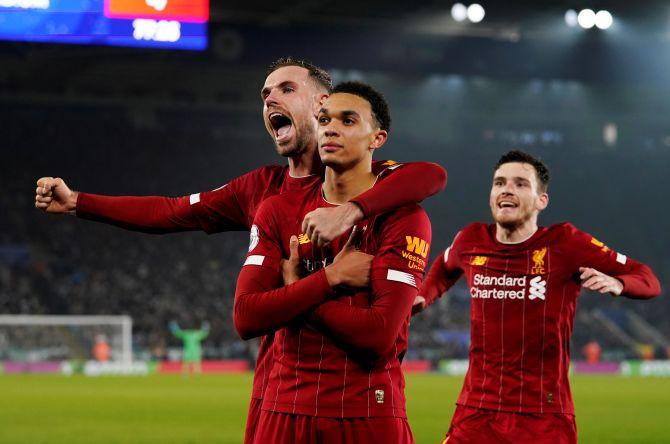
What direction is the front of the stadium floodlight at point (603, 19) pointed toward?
toward the camera

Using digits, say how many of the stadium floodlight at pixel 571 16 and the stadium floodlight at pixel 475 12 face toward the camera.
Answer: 2

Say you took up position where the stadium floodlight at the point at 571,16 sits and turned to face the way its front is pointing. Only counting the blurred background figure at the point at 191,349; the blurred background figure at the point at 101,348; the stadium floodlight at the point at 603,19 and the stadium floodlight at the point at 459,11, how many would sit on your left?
1

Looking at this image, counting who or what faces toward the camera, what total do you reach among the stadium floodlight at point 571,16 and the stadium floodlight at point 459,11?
2

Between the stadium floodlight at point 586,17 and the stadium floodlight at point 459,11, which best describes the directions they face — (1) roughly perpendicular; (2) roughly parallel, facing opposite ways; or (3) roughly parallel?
roughly parallel

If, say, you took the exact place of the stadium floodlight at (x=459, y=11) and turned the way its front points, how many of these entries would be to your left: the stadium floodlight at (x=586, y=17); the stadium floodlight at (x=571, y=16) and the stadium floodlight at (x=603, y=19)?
3

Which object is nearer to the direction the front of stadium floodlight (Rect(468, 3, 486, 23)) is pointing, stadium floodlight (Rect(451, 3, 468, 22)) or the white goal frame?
the white goal frame

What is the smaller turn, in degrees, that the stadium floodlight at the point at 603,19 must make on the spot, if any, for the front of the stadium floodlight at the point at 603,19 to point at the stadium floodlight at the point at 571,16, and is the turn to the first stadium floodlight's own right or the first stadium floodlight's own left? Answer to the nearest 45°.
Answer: approximately 90° to the first stadium floodlight's own right

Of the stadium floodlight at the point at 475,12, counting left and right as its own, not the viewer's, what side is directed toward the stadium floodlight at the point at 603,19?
left

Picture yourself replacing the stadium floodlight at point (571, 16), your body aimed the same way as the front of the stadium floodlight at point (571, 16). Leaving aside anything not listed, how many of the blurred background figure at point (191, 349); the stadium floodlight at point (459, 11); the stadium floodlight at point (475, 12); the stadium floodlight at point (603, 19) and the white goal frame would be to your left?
1

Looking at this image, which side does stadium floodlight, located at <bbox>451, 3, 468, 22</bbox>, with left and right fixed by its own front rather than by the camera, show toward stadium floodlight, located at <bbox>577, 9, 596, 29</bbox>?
left

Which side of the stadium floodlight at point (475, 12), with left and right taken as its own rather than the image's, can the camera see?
front

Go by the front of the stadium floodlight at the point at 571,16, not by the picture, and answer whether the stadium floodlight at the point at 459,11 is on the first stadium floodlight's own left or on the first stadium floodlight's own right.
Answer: on the first stadium floodlight's own right

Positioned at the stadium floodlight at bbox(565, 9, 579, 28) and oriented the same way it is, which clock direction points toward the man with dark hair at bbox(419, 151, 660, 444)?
The man with dark hair is roughly at 12 o'clock from the stadium floodlight.

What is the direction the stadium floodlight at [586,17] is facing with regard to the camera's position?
facing the viewer
